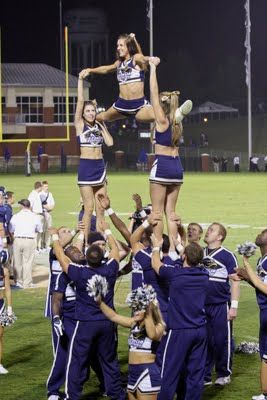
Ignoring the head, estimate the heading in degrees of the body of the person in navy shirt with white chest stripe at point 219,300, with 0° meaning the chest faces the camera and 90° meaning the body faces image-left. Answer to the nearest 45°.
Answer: approximately 45°

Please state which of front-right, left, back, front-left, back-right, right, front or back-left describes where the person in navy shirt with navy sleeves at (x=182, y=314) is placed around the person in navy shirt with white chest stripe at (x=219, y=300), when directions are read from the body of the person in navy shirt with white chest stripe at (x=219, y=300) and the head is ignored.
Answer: front-left

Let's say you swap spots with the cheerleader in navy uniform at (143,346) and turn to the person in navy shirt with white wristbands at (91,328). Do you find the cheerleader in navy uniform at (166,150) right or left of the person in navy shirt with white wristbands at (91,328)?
right

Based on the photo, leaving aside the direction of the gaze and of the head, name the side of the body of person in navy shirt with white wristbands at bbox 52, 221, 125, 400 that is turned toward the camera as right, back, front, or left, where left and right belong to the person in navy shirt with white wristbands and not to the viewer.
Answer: back

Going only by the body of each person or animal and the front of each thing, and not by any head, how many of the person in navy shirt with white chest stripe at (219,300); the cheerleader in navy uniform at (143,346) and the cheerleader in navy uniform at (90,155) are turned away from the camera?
0

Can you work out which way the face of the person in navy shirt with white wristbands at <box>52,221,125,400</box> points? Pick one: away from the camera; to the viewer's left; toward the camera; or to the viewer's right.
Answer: away from the camera
